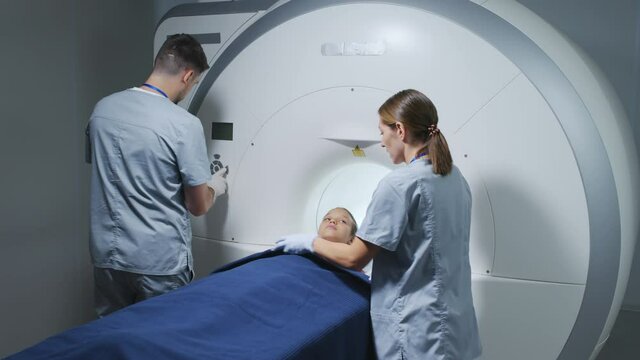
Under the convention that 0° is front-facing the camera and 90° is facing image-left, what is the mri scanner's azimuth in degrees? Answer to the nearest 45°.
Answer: approximately 45°

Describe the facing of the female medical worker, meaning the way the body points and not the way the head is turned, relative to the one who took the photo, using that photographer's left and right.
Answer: facing away from the viewer and to the left of the viewer

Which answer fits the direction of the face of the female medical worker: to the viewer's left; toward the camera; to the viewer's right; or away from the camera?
to the viewer's left

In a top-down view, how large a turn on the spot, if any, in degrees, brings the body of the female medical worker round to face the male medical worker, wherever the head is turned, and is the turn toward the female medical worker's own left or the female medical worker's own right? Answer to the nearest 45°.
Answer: approximately 45° to the female medical worker's own left

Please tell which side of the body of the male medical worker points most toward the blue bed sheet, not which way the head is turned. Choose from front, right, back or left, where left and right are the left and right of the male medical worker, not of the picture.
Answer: right

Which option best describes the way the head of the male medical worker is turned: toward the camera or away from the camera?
away from the camera

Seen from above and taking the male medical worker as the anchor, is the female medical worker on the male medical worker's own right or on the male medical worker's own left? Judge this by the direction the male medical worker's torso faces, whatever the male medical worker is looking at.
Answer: on the male medical worker's own right

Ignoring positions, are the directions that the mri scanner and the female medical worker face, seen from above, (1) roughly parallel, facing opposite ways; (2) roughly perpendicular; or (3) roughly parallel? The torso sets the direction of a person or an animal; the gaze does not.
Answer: roughly perpendicular

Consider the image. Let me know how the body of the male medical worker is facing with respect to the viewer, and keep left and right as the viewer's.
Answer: facing away from the viewer and to the right of the viewer
